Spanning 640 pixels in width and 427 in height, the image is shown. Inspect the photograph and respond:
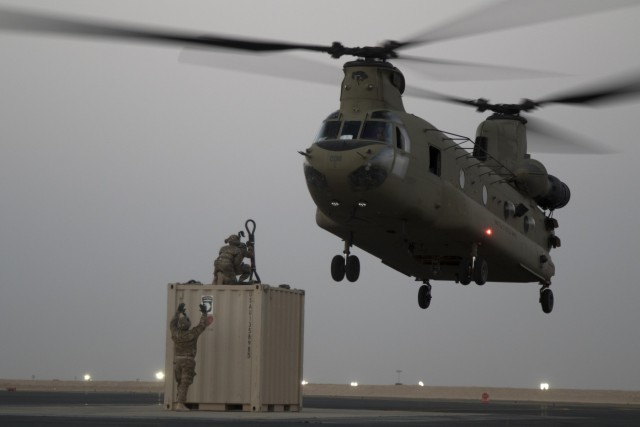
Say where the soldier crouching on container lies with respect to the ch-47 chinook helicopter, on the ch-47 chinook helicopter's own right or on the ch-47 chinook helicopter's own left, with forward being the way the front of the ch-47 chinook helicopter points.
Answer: on the ch-47 chinook helicopter's own right

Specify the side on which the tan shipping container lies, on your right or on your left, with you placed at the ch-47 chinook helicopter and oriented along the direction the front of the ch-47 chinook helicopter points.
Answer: on your right

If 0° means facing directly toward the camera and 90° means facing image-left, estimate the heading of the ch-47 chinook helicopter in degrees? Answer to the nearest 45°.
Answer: approximately 45°
